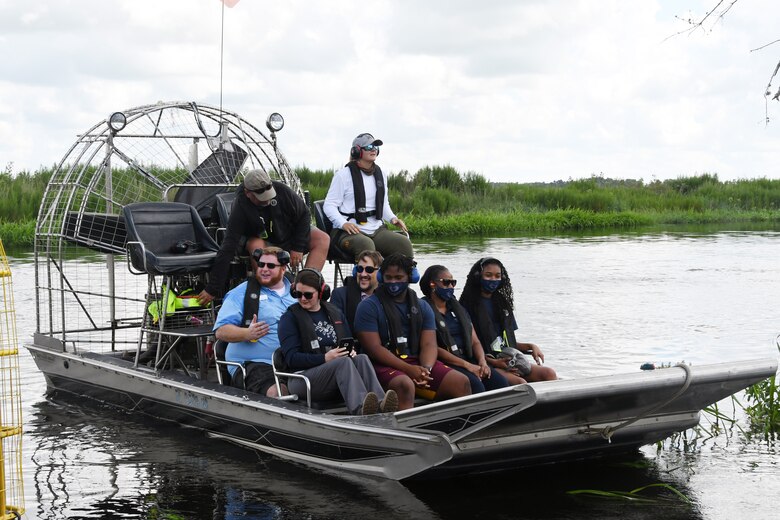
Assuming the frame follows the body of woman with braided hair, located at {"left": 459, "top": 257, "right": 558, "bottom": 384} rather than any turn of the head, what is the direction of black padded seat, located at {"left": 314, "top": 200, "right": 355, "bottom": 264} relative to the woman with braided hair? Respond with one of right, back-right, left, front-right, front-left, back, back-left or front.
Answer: back

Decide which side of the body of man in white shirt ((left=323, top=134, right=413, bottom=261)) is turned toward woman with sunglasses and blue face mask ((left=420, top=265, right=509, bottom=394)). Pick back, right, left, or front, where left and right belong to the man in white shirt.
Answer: front

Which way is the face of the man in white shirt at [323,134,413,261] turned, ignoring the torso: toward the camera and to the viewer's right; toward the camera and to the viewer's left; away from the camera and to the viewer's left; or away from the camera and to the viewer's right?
toward the camera and to the viewer's right

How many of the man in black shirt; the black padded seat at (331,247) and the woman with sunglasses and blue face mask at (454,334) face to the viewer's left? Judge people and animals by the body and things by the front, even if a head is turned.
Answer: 0

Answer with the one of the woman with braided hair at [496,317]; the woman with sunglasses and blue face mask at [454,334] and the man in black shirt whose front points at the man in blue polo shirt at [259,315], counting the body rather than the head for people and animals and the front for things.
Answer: the man in black shirt

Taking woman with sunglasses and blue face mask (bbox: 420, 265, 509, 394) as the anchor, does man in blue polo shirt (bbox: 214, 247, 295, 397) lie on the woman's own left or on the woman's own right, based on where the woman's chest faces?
on the woman's own right

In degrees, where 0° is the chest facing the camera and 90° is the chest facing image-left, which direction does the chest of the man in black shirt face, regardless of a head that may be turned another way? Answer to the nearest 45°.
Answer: approximately 0°

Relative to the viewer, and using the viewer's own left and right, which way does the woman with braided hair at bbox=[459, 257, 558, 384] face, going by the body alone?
facing the viewer and to the right of the viewer

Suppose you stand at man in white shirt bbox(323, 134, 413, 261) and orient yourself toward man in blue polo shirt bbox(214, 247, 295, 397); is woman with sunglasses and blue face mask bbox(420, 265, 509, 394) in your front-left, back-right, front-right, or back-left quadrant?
front-left

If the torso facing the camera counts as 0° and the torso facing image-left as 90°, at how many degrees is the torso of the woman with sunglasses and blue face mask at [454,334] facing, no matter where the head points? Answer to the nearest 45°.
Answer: approximately 315°

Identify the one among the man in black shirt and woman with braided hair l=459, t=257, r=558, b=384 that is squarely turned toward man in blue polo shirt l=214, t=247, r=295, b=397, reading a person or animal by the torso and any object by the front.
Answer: the man in black shirt

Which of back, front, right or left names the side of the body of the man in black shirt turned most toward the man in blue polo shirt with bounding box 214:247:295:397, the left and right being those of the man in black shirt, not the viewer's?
front

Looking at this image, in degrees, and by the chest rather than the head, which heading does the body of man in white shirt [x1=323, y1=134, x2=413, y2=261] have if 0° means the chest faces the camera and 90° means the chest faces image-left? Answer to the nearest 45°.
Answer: approximately 315°
